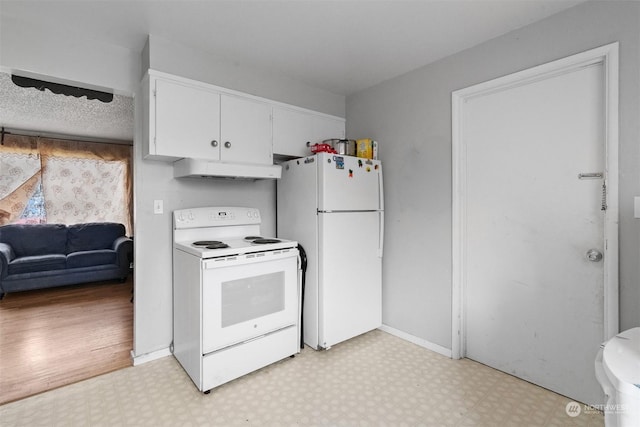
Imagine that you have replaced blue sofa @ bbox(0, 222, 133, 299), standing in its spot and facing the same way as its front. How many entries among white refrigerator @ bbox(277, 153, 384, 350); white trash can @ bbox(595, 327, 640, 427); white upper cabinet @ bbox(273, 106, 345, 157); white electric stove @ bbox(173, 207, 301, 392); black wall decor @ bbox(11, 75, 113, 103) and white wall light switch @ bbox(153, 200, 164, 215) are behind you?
0

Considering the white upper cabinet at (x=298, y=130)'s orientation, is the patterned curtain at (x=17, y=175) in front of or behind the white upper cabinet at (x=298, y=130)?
behind

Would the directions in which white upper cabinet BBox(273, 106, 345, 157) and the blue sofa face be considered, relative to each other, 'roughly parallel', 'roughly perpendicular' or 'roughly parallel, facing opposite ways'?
roughly parallel

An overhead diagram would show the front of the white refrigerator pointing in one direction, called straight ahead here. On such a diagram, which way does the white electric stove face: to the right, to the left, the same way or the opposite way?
the same way

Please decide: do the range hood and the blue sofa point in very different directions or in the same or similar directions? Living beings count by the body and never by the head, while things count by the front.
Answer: same or similar directions

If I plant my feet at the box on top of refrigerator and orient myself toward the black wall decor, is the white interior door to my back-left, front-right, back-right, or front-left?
back-left

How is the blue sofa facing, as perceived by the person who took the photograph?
facing the viewer

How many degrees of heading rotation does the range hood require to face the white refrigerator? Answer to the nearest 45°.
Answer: approximately 45° to its left

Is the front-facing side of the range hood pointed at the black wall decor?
no

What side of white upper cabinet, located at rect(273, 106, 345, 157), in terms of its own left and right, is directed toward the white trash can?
front

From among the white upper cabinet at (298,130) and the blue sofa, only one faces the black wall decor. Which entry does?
the blue sofa

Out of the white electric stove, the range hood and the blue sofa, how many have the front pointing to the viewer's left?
0

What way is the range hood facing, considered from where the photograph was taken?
facing the viewer and to the right of the viewer

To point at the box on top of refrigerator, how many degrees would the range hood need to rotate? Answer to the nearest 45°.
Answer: approximately 45° to its left

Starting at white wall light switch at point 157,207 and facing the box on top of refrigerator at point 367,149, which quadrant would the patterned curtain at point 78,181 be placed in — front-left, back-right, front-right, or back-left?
back-left

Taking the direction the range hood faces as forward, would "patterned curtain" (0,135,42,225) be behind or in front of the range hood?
behind

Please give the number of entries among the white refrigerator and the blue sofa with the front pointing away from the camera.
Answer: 0
